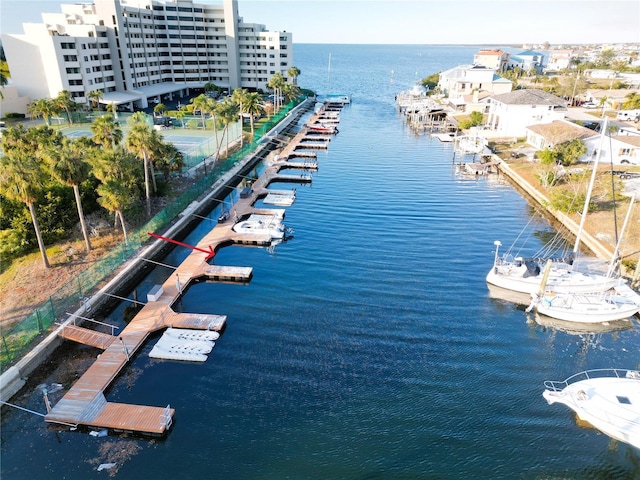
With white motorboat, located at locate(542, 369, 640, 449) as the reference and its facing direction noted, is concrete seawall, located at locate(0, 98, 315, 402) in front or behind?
in front

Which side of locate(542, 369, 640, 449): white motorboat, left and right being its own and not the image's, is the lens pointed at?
left

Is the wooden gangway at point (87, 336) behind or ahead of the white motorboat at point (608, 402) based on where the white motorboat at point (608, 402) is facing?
ahead

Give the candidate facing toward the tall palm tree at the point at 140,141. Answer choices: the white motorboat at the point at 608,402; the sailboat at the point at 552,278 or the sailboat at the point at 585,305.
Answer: the white motorboat

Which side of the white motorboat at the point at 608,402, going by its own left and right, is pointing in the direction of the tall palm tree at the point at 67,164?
front
